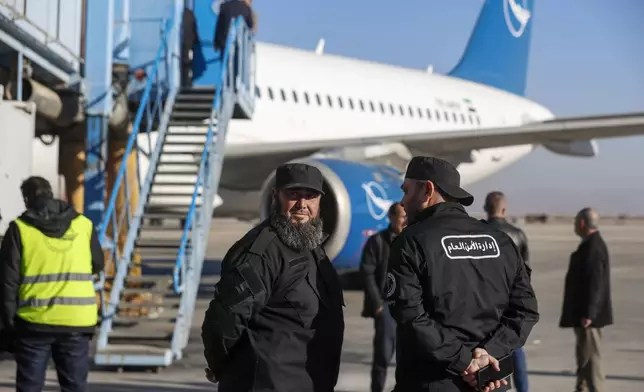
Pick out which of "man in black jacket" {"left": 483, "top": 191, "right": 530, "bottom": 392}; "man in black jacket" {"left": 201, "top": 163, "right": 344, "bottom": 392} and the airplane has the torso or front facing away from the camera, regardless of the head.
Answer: "man in black jacket" {"left": 483, "top": 191, "right": 530, "bottom": 392}

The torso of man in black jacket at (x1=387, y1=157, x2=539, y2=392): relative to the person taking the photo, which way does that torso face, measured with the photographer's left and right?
facing away from the viewer and to the left of the viewer

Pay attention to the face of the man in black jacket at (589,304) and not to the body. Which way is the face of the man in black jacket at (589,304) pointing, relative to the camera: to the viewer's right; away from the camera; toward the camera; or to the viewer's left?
to the viewer's left

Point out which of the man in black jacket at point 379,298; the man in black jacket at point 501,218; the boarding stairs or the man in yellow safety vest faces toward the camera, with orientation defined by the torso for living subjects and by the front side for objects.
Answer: the boarding stairs

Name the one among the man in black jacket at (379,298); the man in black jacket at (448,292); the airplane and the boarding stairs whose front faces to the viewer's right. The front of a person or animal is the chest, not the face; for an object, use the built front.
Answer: the man in black jacket at (379,298)

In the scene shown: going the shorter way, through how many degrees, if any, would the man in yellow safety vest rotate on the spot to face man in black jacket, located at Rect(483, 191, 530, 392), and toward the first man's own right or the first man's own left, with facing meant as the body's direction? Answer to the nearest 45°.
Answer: approximately 90° to the first man's own right

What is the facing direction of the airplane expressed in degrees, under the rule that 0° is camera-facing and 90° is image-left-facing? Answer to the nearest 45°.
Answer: approximately 45°

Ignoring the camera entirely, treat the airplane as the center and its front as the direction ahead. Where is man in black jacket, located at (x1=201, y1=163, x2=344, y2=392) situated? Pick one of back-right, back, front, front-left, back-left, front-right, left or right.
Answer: front-left

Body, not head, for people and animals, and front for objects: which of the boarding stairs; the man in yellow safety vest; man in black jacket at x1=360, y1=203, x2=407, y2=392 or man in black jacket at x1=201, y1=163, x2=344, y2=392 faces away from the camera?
the man in yellow safety vest
